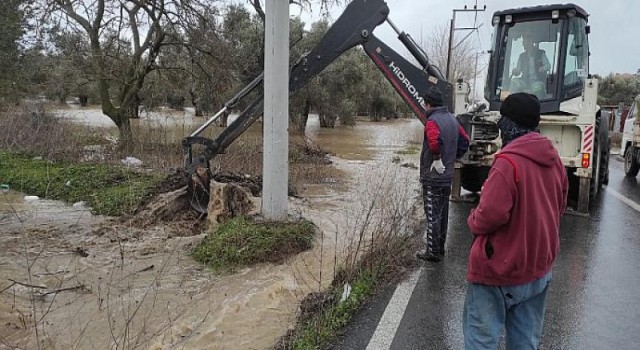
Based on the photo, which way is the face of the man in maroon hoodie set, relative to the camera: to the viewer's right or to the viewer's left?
to the viewer's left

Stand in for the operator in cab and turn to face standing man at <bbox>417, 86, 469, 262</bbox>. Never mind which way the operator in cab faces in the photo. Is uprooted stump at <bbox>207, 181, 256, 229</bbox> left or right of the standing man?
right

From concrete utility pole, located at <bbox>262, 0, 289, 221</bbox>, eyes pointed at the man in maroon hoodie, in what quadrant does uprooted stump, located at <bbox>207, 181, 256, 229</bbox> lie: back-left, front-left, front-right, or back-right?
back-right

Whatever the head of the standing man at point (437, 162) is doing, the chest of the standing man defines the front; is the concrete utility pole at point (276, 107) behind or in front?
in front

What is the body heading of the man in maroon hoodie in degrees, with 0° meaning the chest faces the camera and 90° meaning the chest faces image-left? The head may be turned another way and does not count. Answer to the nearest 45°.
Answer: approximately 135°

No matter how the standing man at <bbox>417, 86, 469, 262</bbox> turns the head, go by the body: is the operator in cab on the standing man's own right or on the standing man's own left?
on the standing man's own right

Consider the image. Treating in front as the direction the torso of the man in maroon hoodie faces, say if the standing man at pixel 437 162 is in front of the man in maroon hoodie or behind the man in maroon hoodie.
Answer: in front

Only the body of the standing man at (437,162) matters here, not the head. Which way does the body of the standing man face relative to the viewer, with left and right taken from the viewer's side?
facing away from the viewer and to the left of the viewer

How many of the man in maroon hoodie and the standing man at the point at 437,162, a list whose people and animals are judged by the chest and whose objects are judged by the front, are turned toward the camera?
0

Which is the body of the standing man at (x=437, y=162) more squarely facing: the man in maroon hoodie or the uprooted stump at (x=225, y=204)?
the uprooted stump

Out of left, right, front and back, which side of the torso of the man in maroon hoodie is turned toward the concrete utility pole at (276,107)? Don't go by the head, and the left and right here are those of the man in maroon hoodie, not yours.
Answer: front

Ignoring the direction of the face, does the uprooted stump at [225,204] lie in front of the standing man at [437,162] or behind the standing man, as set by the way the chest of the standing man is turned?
in front
